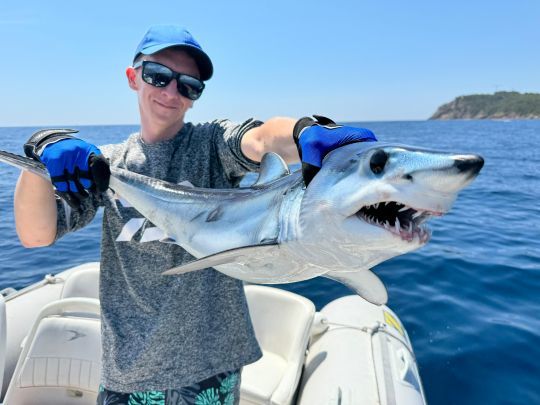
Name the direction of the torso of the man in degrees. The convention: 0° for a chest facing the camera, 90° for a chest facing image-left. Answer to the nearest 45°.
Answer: approximately 0°
